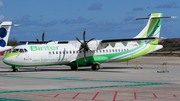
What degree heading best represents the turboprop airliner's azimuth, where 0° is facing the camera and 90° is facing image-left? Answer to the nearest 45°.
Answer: approximately 45°

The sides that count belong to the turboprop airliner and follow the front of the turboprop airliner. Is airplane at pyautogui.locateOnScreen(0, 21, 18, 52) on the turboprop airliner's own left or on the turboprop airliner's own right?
on the turboprop airliner's own right
